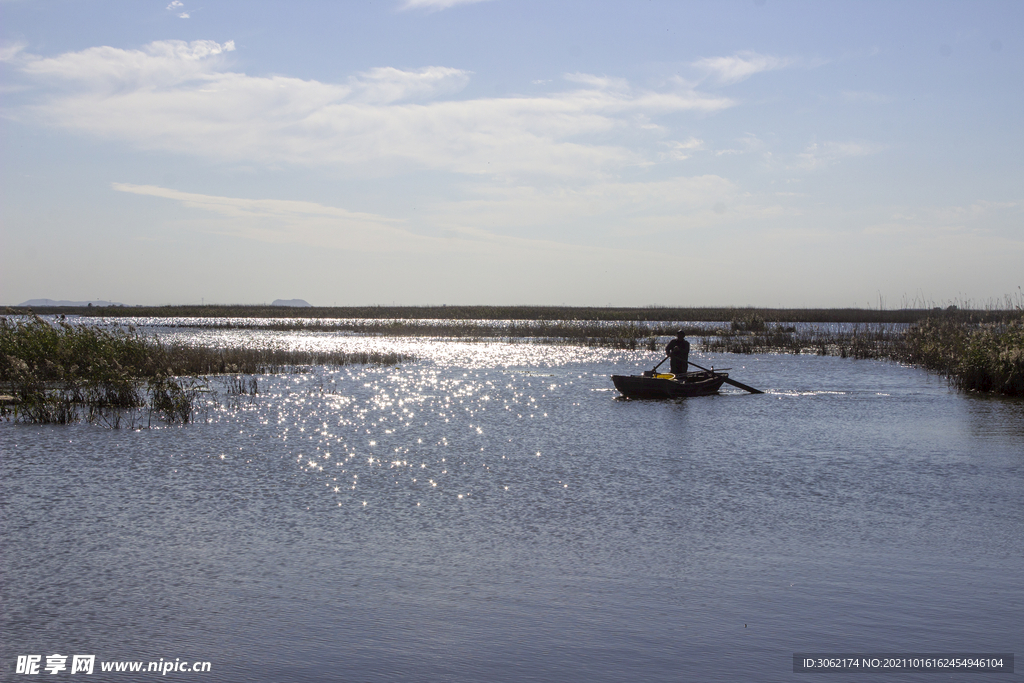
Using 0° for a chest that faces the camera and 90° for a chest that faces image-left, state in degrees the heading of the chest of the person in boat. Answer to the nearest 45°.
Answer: approximately 45°
